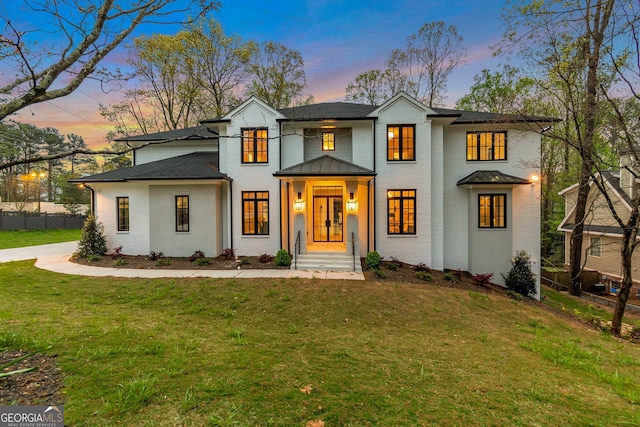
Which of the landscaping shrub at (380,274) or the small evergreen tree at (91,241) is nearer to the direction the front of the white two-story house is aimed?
the landscaping shrub

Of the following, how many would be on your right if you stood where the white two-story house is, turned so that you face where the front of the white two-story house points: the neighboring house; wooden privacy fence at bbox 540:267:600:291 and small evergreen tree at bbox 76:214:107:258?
1

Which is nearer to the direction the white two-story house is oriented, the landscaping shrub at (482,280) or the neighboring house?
the landscaping shrub

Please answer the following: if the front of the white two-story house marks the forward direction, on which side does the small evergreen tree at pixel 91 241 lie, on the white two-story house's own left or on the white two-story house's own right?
on the white two-story house's own right

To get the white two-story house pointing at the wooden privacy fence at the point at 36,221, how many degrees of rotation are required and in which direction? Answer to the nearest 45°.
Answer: approximately 135° to its right

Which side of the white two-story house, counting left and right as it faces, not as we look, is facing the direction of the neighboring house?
left

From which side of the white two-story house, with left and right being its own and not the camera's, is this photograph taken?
front

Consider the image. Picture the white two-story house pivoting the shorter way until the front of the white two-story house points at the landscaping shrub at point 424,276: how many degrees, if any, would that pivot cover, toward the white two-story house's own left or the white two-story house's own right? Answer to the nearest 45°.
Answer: approximately 45° to the white two-story house's own left
